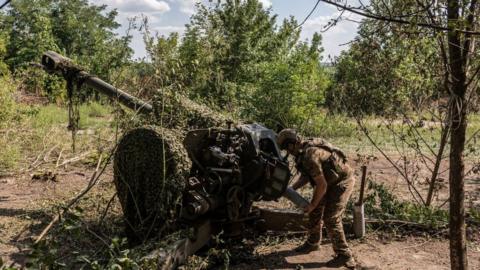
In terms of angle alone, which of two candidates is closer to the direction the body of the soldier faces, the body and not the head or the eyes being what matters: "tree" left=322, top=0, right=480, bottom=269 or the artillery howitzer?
the artillery howitzer

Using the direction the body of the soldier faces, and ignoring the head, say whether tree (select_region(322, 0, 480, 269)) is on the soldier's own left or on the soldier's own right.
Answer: on the soldier's own left

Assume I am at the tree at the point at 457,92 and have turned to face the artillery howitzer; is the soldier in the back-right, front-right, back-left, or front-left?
front-right

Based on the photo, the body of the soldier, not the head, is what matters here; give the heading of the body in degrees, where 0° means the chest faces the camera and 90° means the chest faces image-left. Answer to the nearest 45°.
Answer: approximately 90°

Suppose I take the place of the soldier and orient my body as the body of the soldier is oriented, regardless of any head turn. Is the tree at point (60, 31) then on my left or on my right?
on my right

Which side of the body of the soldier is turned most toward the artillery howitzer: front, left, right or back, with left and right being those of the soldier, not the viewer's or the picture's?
front

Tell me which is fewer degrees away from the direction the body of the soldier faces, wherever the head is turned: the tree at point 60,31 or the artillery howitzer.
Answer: the artillery howitzer

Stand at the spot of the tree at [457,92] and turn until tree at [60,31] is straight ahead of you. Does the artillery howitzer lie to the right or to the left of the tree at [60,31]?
left

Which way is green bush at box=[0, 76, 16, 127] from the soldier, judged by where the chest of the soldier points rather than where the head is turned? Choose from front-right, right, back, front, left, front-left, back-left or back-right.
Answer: front-right
